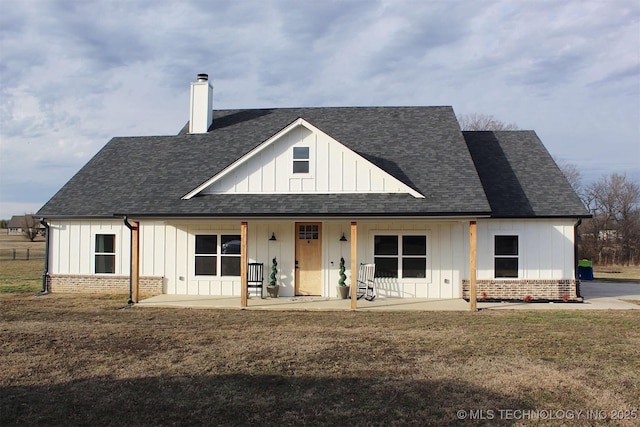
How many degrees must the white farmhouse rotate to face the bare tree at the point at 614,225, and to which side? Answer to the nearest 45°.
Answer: approximately 135° to its left

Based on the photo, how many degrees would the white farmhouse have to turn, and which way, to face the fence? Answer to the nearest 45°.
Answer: approximately 135° to its right

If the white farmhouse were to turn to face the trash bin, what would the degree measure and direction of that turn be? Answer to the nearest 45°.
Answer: approximately 135° to its left

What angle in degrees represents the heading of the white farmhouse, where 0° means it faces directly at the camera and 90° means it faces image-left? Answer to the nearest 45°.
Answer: approximately 0°
